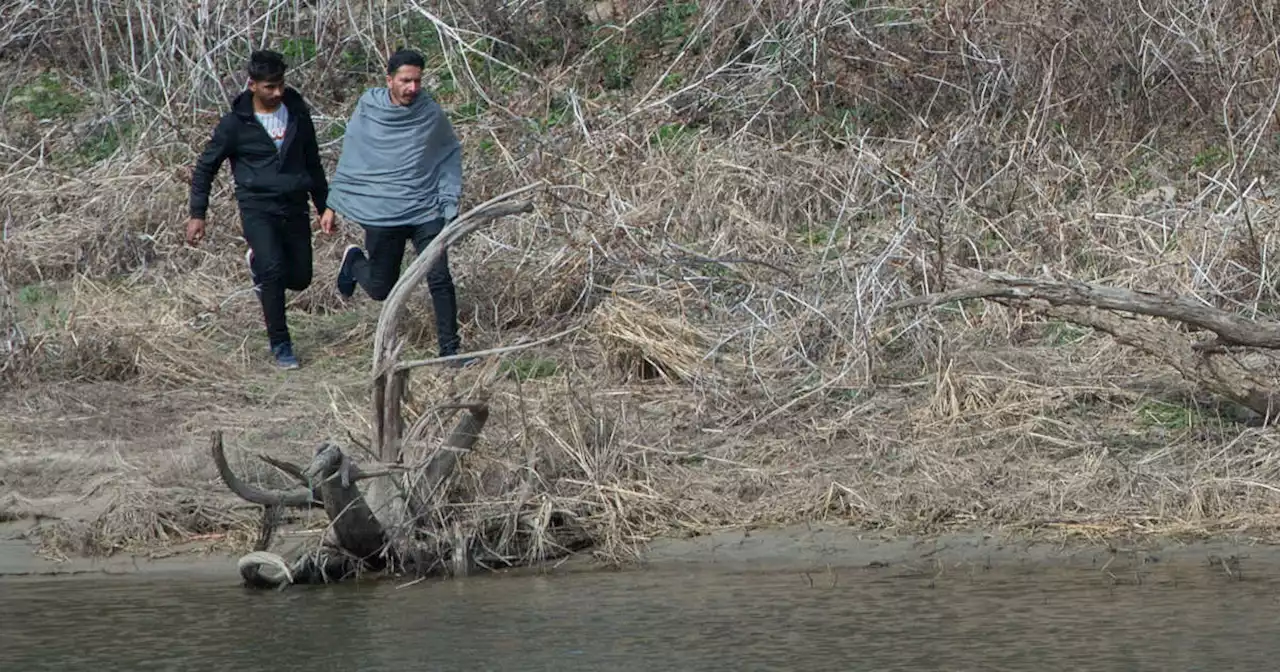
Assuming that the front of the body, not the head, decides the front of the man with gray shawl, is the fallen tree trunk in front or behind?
in front

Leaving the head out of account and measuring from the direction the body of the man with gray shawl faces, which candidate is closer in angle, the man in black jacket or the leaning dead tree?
the leaning dead tree

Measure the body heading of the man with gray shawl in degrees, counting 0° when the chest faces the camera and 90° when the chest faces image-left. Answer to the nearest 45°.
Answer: approximately 315°

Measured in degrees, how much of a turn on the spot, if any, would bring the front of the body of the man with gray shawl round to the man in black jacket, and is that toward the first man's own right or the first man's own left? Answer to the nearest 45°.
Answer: approximately 135° to the first man's own right

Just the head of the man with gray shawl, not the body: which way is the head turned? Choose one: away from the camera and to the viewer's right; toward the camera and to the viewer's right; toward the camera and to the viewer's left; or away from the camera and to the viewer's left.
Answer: toward the camera and to the viewer's right

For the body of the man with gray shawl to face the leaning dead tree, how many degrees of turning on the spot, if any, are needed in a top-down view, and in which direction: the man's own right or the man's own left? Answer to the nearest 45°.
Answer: approximately 45° to the man's own right
